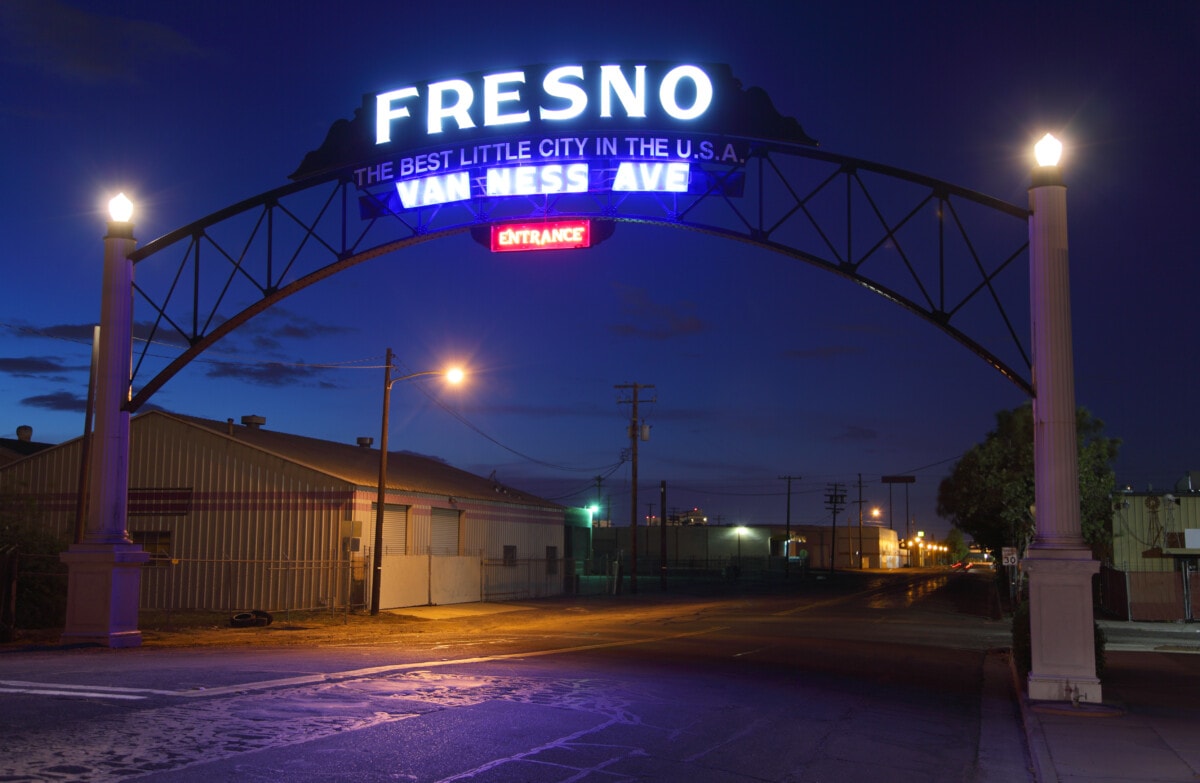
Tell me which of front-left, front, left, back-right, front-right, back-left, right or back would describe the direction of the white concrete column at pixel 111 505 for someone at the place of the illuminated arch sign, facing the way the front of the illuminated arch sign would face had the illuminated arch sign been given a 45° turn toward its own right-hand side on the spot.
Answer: front-right

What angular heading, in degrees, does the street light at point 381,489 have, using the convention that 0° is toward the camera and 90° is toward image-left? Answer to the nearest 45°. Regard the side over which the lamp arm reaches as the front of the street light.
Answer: approximately 270°

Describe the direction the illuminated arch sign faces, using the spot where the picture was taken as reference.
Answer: facing the viewer

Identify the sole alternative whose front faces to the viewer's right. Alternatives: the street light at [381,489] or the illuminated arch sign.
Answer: the street light

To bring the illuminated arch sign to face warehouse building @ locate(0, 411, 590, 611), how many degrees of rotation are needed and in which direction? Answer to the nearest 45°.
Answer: approximately 135° to its right

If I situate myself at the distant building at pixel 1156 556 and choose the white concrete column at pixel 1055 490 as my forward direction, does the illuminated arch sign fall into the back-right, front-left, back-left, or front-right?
front-right

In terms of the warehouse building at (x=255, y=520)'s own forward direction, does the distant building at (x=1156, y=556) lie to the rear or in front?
in front

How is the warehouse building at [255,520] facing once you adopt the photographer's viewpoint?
facing the viewer and to the right of the viewer

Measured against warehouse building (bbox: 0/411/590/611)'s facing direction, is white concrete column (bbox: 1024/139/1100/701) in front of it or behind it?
in front

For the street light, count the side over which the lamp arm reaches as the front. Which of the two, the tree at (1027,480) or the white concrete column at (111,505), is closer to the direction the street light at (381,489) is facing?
the tree

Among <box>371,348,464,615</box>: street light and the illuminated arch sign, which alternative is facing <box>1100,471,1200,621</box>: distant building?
the street light

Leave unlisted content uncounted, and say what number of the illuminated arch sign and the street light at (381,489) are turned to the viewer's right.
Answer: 1

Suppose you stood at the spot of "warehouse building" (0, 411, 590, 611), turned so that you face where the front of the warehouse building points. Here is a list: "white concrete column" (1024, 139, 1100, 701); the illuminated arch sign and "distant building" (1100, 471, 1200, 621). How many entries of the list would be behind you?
0

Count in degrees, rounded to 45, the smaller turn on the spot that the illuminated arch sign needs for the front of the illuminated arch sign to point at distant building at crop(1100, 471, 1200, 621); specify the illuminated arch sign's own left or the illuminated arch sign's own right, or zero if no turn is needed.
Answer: approximately 135° to the illuminated arch sign's own left

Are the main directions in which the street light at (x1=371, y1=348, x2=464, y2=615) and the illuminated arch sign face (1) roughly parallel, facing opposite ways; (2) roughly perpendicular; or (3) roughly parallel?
roughly perpendicular
